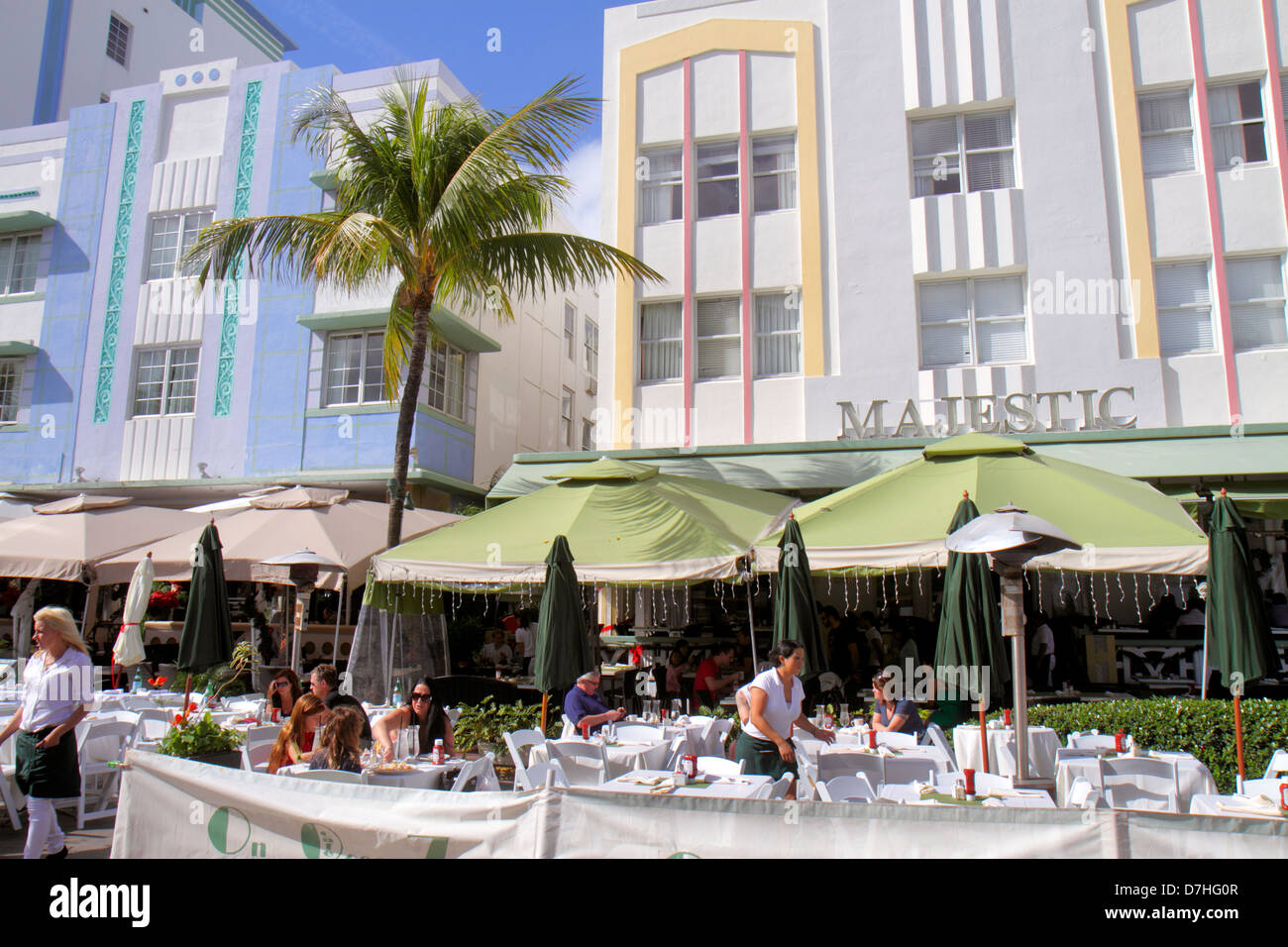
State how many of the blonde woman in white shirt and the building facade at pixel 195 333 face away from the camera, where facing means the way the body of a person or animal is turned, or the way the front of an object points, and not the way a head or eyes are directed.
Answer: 0

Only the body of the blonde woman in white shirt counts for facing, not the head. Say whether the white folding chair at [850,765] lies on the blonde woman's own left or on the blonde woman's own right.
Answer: on the blonde woman's own left

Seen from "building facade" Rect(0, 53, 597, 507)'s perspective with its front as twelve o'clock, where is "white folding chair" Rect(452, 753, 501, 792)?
The white folding chair is roughly at 10 o'clock from the building facade.

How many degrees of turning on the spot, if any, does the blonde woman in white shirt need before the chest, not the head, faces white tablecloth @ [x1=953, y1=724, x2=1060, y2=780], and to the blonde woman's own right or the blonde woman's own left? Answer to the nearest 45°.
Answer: approximately 135° to the blonde woman's own left

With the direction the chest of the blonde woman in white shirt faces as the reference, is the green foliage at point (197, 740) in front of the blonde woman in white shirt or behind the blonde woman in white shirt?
behind

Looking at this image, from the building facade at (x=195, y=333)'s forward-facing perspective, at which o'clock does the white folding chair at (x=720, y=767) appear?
The white folding chair is roughly at 10 o'clock from the building facade.

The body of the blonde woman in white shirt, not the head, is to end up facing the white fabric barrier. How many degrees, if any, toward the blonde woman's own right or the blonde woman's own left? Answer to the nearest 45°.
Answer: approximately 90° to the blonde woman's own left

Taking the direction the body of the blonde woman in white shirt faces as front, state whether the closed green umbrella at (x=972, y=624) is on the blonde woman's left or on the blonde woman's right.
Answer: on the blonde woman's left

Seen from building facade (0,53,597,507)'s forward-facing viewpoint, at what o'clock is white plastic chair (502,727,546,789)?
The white plastic chair is roughly at 10 o'clock from the building facade.

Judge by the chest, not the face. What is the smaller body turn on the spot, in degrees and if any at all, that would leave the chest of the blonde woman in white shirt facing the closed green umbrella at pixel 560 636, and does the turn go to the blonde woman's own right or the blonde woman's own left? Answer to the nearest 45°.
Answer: approximately 135° to the blonde woman's own left

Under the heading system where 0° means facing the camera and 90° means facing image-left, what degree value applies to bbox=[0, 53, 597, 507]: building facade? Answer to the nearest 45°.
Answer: approximately 45°

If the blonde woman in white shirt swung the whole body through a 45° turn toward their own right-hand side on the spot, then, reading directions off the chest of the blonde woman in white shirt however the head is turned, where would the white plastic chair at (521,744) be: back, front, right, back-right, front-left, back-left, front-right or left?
back

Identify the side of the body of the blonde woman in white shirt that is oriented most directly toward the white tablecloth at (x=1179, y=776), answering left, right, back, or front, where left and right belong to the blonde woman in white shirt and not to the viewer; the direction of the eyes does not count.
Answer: left

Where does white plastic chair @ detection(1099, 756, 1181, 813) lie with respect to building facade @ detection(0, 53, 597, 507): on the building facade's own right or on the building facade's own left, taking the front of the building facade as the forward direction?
on the building facade's own left
